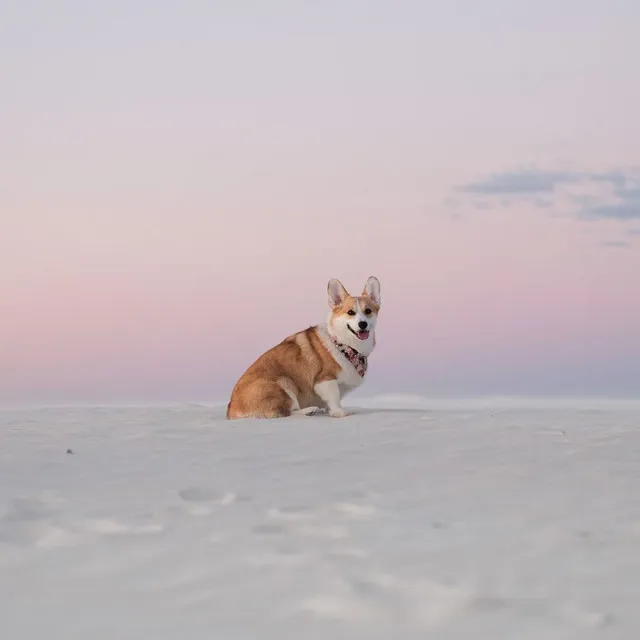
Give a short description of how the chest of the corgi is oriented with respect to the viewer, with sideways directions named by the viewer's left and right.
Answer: facing to the right of the viewer
